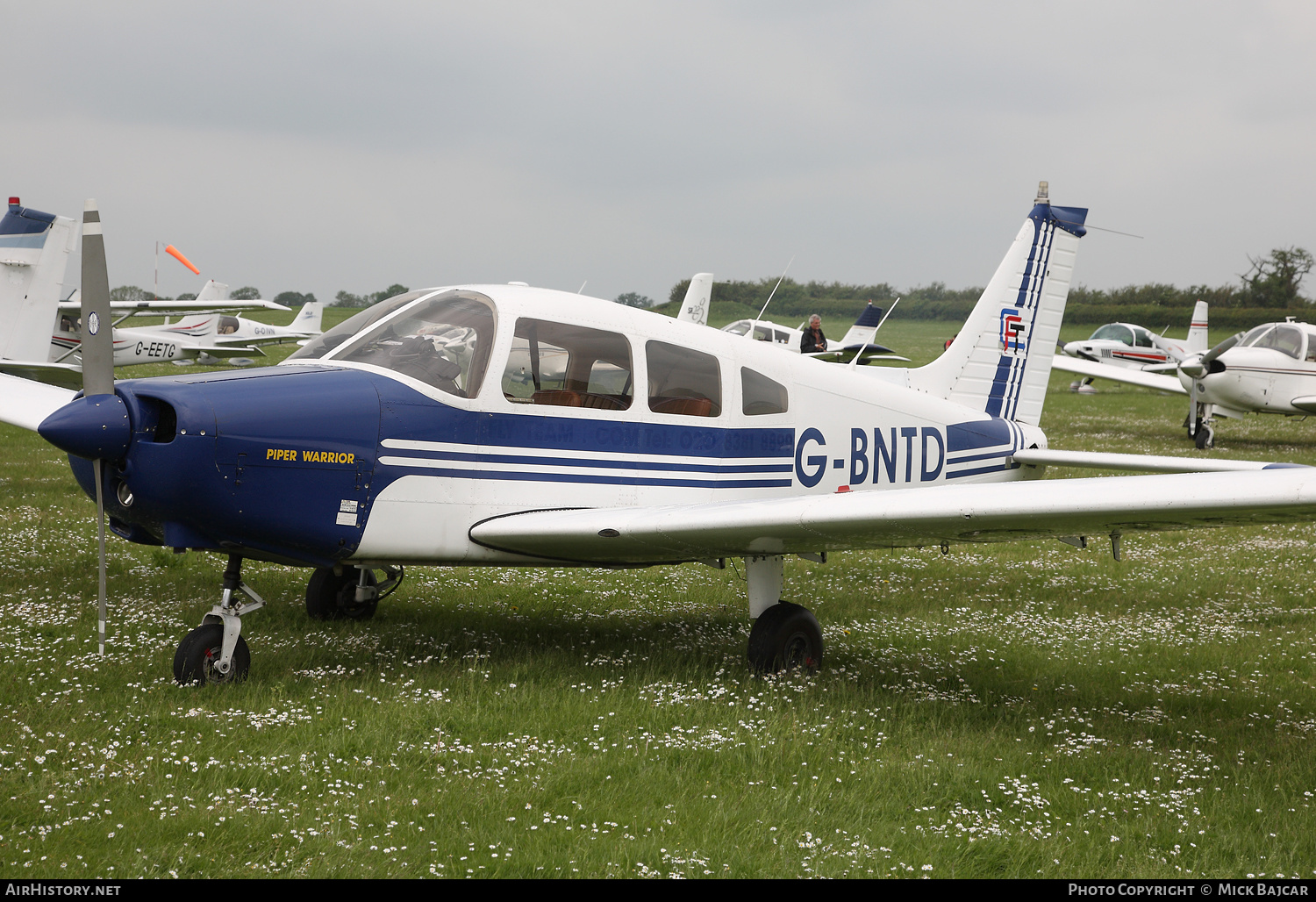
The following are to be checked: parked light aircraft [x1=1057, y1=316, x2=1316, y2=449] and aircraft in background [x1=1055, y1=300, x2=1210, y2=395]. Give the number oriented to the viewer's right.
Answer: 0

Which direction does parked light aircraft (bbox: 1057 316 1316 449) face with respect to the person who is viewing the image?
facing the viewer and to the left of the viewer

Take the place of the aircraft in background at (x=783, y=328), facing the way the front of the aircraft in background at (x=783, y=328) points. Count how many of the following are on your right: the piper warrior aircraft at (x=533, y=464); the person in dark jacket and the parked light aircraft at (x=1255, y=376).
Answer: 0

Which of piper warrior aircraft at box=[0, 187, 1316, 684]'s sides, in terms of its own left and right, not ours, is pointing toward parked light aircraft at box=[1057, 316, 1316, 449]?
back

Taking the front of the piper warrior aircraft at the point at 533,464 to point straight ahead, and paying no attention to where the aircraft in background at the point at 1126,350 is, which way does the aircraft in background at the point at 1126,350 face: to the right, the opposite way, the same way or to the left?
the same way

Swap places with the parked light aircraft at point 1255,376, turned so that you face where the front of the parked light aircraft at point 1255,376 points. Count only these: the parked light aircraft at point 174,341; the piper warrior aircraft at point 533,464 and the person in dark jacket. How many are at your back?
0

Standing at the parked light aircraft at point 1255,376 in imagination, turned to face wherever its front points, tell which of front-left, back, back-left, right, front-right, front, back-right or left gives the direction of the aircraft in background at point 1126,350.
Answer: back-right

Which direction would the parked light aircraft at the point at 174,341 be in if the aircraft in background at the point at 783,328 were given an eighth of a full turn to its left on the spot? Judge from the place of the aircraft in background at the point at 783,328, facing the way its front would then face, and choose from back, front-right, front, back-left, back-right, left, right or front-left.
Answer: right

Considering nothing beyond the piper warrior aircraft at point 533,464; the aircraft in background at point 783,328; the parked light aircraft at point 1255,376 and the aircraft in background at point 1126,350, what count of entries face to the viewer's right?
0

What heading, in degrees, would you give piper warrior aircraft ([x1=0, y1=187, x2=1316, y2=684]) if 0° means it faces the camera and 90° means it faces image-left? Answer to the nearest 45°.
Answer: approximately 45°

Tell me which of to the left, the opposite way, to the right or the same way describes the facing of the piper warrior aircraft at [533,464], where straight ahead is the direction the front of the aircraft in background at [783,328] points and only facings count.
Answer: the same way

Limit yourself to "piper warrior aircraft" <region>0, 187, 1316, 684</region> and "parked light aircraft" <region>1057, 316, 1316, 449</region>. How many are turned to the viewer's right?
0

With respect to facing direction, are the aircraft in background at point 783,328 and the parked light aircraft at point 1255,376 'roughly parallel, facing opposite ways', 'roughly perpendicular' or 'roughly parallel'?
roughly parallel

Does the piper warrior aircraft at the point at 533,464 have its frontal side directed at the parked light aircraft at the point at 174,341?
no

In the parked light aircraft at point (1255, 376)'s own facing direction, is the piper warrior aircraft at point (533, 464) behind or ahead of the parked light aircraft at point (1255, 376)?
ahead

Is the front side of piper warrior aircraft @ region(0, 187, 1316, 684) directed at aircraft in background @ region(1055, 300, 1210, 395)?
no
